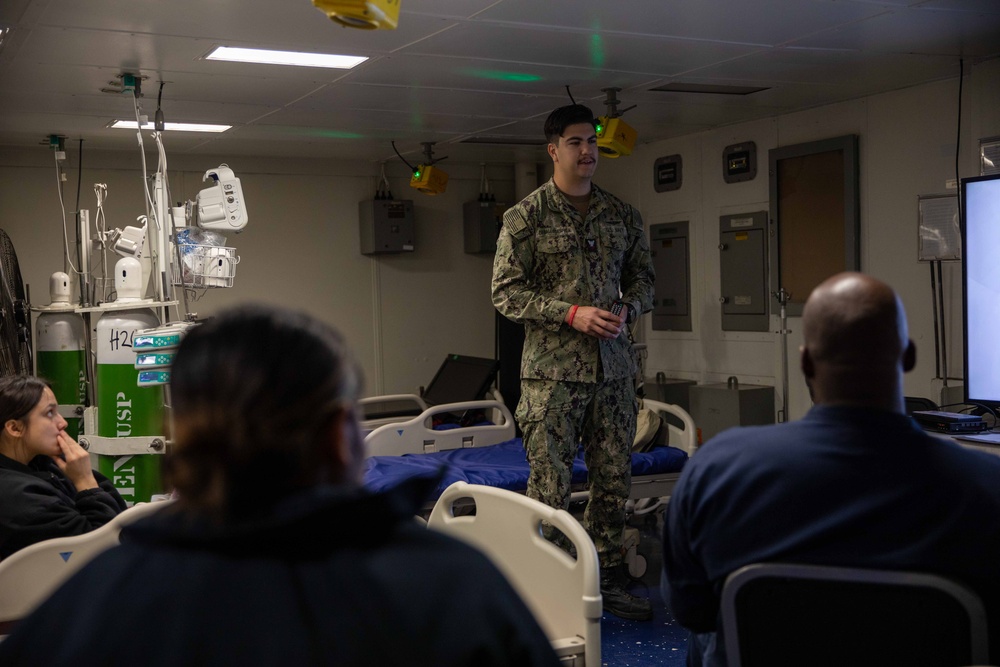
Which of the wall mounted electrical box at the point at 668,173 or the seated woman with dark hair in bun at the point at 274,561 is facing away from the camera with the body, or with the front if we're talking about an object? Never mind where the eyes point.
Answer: the seated woman with dark hair in bun

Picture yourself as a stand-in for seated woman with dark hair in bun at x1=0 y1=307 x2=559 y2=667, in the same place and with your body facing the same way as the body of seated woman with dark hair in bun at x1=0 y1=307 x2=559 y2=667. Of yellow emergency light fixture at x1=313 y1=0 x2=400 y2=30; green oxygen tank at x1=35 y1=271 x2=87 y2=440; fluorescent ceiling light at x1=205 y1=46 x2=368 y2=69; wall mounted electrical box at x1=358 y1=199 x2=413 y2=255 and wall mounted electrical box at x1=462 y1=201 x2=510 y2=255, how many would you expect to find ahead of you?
5

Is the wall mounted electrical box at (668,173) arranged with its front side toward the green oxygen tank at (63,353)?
yes

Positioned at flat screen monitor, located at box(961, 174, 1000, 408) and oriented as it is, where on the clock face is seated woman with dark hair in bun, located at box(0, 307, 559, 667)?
The seated woman with dark hair in bun is roughly at 11 o'clock from the flat screen monitor.

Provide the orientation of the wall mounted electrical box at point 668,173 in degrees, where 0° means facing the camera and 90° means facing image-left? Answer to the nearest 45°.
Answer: approximately 45°

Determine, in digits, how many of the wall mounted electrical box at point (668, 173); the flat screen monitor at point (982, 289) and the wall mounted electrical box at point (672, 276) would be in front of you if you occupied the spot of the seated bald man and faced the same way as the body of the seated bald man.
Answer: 3

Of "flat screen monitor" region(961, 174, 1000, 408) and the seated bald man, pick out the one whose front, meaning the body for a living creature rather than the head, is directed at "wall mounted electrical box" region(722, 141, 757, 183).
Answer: the seated bald man

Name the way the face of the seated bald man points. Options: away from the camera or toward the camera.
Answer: away from the camera

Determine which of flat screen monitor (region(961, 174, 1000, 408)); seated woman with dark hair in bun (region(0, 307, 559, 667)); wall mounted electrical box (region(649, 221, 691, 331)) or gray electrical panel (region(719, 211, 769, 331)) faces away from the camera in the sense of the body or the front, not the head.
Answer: the seated woman with dark hair in bun

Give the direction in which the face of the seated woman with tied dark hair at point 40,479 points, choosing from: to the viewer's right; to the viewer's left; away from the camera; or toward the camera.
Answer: to the viewer's right

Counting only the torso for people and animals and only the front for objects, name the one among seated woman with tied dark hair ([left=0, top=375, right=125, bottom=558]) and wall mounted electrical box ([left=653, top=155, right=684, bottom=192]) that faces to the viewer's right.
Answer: the seated woman with tied dark hair

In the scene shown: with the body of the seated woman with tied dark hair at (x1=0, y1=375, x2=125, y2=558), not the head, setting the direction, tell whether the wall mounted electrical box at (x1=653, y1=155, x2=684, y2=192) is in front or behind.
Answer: in front

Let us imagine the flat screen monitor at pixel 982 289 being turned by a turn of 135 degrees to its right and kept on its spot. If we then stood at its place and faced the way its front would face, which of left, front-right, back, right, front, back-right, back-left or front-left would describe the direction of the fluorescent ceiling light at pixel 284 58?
left

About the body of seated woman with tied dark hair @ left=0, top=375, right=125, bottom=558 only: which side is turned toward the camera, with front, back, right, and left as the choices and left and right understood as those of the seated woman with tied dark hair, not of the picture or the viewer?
right

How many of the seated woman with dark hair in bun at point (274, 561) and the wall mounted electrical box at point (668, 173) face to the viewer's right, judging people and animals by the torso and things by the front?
0
